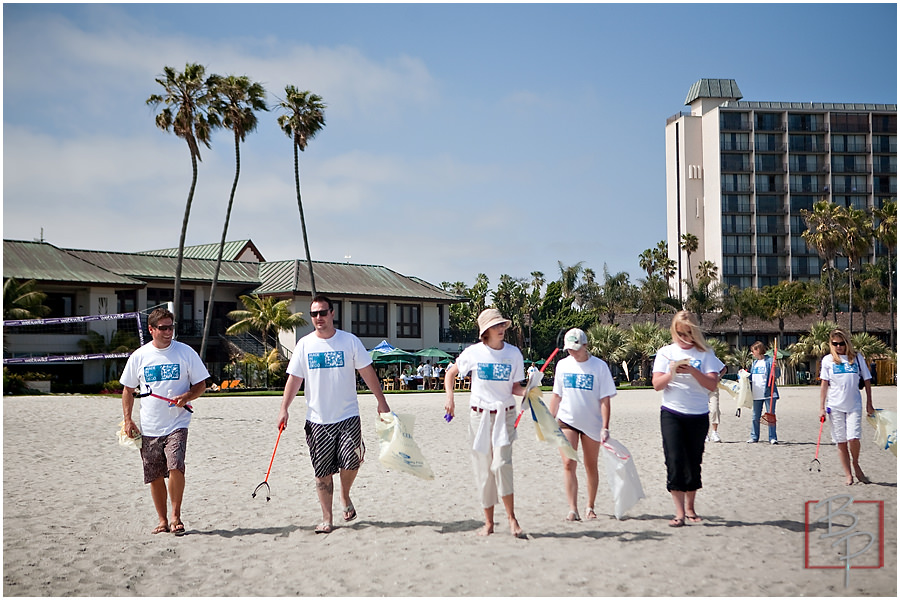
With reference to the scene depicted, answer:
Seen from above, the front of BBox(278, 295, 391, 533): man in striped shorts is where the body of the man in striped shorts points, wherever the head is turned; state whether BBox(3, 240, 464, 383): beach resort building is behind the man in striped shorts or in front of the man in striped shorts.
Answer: behind

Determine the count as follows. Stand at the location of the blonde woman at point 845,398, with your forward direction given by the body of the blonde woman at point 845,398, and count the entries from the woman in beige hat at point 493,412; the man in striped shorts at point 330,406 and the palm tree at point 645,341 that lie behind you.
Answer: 1

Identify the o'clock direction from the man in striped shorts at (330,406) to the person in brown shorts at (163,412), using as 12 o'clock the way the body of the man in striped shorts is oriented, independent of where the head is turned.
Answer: The person in brown shorts is roughly at 3 o'clock from the man in striped shorts.

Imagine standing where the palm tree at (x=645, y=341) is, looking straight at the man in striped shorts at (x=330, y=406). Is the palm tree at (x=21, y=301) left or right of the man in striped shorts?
right

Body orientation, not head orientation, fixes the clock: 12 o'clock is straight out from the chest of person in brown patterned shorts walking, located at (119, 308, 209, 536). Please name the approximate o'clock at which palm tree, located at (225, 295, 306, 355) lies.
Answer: The palm tree is roughly at 6 o'clock from the person in brown patterned shorts walking.

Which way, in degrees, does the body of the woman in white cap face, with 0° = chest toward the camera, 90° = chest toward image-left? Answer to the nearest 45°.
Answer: approximately 0°

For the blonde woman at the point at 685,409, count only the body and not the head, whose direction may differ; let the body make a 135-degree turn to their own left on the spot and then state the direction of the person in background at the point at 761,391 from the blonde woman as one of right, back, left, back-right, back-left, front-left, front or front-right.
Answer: front-left

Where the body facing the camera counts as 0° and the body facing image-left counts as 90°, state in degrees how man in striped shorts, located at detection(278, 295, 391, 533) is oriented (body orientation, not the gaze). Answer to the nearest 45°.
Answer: approximately 0°

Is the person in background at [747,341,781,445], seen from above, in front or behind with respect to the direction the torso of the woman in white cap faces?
behind
